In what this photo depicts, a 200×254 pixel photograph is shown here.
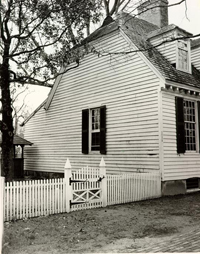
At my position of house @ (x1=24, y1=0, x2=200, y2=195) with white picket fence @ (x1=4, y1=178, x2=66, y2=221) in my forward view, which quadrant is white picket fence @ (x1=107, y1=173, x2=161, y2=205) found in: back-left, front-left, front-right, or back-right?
front-left
